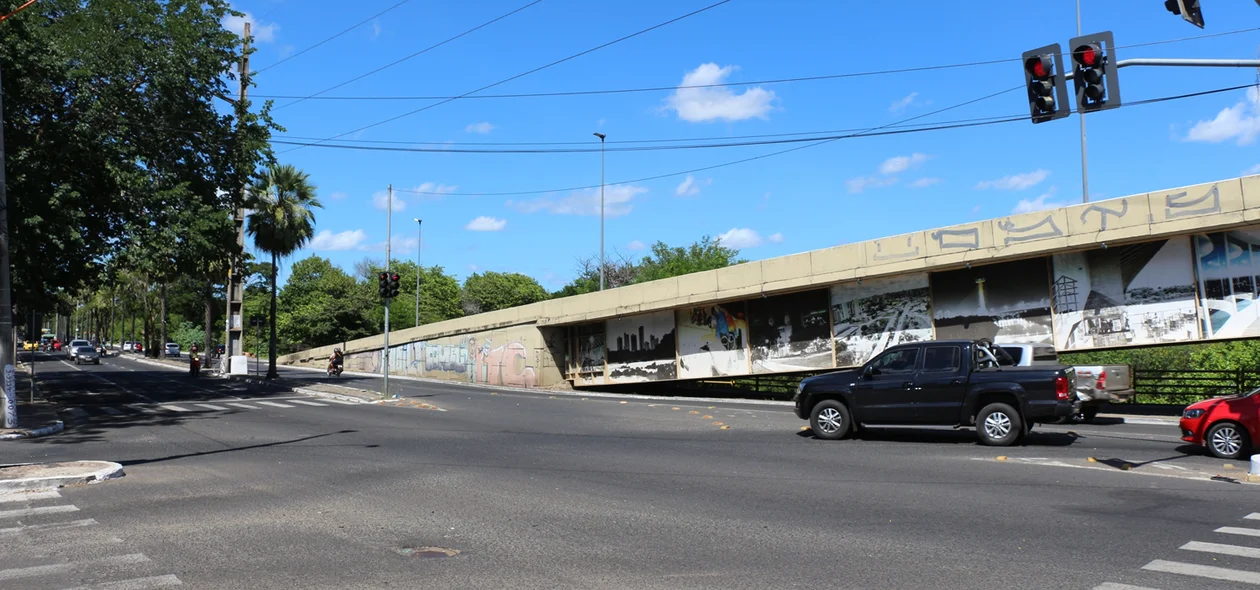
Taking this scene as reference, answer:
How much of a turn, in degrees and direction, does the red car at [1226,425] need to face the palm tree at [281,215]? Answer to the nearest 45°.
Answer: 0° — it already faces it

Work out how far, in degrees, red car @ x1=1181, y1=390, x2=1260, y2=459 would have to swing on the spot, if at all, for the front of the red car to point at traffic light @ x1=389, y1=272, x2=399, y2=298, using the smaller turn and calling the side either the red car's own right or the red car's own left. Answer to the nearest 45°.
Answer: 0° — it already faces it

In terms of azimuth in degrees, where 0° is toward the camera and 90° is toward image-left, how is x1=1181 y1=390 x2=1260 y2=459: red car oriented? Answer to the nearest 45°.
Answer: approximately 90°
